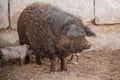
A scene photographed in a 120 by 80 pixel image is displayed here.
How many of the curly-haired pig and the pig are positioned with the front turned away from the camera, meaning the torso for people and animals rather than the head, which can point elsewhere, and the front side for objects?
0

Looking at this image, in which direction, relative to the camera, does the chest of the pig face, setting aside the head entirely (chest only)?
to the viewer's right

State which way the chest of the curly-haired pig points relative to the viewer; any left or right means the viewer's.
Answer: facing the viewer and to the right of the viewer
